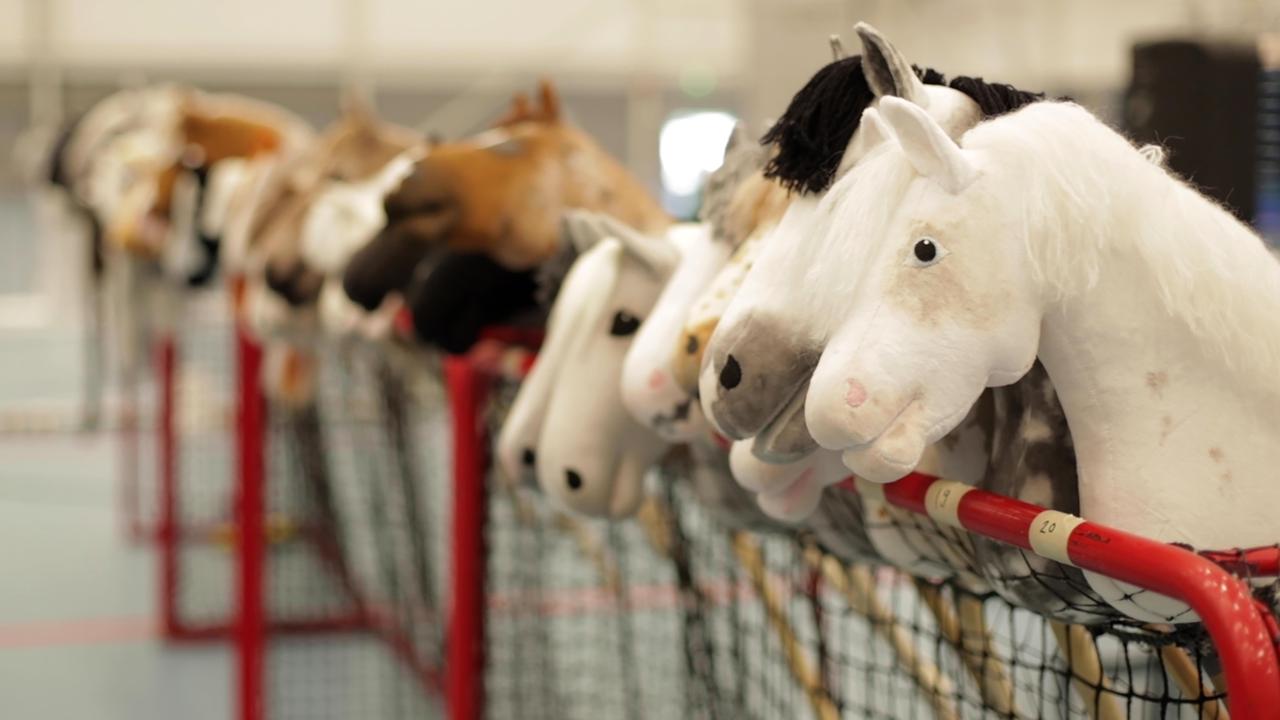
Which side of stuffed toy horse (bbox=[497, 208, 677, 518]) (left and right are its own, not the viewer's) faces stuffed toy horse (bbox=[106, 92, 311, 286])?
right

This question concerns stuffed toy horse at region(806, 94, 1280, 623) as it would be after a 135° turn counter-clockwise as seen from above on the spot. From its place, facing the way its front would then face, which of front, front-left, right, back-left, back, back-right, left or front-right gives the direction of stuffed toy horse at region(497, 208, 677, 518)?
back

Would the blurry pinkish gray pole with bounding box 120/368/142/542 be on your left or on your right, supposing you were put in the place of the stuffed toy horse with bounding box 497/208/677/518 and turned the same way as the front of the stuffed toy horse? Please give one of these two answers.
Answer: on your right

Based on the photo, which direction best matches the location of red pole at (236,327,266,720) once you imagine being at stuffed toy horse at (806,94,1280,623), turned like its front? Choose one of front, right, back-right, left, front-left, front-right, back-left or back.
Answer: front-right

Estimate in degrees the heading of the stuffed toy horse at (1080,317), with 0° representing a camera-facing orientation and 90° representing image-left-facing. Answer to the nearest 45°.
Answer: approximately 90°

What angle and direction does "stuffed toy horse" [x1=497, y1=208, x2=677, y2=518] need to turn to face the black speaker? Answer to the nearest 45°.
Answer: approximately 180°

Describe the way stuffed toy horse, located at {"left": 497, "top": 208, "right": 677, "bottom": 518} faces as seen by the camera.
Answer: facing the viewer and to the left of the viewer
